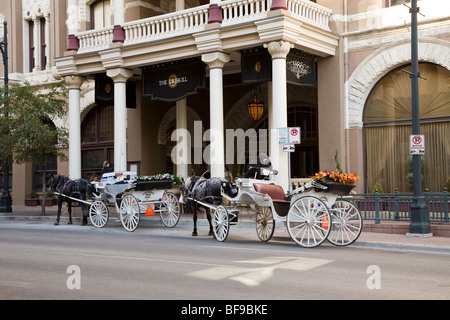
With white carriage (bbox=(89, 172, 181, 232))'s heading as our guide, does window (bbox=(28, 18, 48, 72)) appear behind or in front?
in front

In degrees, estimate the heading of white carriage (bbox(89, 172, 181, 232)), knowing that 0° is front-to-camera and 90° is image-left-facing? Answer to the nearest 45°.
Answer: approximately 135°

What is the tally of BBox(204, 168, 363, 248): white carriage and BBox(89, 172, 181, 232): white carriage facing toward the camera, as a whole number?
0

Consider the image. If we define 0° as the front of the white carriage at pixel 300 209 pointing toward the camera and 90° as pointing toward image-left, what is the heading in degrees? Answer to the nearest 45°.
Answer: approximately 135°

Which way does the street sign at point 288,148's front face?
toward the camera

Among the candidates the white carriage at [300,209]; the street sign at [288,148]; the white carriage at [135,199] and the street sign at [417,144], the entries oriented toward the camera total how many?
2

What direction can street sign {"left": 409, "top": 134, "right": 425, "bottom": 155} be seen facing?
toward the camera

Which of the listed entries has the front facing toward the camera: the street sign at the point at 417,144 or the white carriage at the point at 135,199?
the street sign

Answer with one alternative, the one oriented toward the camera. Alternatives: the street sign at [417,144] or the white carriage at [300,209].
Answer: the street sign

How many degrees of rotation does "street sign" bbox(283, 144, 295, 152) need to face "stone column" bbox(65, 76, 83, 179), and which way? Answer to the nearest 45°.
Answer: approximately 135° to its right

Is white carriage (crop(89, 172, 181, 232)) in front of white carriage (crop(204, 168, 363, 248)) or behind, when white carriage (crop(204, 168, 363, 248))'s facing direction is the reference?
in front

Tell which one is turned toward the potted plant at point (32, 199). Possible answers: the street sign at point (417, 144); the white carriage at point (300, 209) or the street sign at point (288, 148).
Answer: the white carriage

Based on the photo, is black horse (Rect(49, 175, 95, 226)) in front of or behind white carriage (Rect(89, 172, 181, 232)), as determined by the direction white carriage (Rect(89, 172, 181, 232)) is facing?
in front
